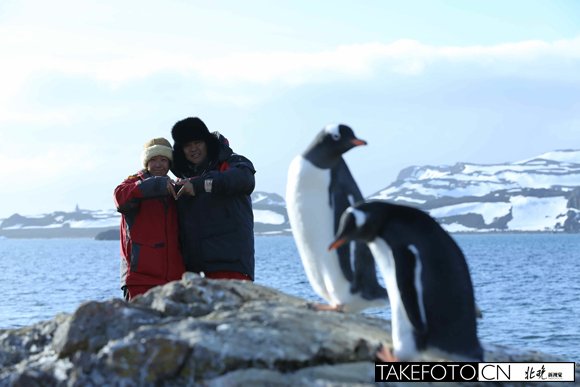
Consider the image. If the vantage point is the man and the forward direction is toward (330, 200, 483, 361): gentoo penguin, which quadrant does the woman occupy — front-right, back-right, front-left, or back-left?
back-right

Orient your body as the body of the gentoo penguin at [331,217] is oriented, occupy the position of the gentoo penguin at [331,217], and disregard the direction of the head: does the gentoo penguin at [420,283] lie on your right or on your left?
on your left

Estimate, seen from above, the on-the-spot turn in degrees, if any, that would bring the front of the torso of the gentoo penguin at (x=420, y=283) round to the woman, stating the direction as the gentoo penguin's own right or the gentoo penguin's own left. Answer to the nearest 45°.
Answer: approximately 45° to the gentoo penguin's own right

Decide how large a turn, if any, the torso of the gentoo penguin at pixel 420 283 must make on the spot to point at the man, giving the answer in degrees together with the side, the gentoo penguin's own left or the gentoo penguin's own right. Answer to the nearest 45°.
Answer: approximately 45° to the gentoo penguin's own right

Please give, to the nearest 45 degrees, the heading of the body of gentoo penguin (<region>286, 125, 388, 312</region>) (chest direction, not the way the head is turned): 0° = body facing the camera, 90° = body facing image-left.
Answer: approximately 45°

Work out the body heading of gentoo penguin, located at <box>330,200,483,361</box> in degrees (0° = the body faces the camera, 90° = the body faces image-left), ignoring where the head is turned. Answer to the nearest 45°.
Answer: approximately 90°
